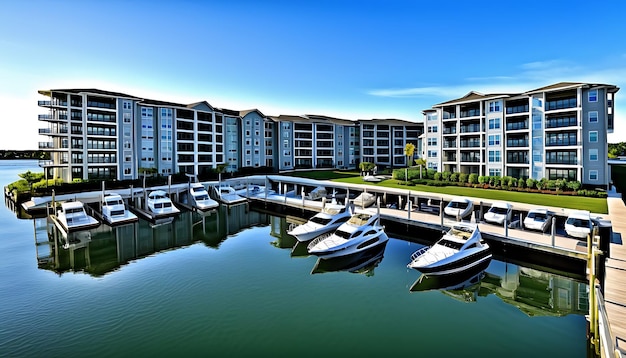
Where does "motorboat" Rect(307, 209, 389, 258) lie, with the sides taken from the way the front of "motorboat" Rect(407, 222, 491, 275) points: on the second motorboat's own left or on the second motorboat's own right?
on the second motorboat's own right

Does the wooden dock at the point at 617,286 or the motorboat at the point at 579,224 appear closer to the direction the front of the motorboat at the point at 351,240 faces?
the wooden dock

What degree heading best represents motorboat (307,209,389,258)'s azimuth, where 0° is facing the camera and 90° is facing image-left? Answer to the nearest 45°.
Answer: approximately 45°

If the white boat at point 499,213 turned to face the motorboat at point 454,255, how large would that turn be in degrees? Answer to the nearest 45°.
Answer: approximately 45° to its left

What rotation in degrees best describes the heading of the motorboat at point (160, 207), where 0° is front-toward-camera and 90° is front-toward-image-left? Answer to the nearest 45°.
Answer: approximately 315°

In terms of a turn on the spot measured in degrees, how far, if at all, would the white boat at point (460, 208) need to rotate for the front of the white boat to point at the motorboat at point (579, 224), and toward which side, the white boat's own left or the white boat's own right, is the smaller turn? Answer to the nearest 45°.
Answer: approximately 90° to the white boat's own left

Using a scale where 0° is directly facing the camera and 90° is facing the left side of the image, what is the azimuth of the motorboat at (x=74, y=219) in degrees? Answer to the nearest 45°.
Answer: approximately 315°
